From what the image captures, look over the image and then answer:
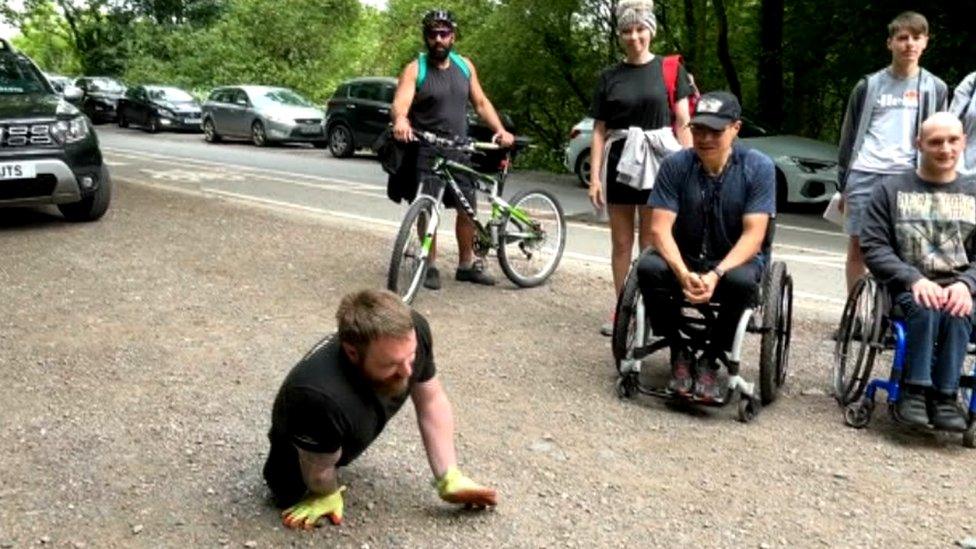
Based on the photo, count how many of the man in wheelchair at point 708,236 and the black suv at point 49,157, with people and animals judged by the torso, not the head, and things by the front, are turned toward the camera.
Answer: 2

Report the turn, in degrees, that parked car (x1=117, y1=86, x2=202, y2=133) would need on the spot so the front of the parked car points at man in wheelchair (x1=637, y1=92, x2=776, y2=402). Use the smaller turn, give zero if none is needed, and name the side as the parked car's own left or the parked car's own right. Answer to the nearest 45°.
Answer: approximately 45° to the parked car's own right

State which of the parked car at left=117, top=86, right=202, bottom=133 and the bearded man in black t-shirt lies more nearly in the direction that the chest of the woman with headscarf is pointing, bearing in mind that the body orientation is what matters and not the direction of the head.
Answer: the bearded man in black t-shirt

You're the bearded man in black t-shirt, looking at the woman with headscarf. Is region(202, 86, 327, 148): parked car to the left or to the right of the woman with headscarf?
left

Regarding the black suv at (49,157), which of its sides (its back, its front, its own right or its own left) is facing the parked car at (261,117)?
back

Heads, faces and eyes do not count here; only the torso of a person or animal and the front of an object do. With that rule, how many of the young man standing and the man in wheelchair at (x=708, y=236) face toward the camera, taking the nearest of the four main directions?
2

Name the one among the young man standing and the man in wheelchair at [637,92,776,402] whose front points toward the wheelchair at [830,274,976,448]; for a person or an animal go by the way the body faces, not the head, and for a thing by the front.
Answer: the young man standing

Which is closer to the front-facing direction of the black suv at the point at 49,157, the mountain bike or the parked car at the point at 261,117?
the mountain bike

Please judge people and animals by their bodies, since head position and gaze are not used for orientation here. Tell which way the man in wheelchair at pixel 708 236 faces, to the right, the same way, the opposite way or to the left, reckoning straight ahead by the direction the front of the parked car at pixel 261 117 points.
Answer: to the right
